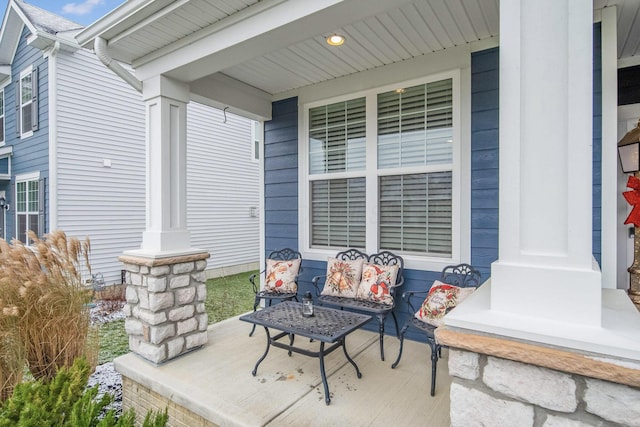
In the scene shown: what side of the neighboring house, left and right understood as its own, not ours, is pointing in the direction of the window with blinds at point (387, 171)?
left

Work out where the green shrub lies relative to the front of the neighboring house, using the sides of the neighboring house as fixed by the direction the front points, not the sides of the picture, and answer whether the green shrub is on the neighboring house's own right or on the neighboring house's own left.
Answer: on the neighboring house's own left

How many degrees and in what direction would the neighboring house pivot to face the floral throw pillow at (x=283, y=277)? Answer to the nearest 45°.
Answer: approximately 90° to its left

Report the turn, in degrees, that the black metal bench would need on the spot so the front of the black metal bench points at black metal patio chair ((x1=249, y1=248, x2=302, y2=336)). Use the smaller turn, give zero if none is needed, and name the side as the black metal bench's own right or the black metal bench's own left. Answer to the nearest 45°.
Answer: approximately 45° to the black metal bench's own right

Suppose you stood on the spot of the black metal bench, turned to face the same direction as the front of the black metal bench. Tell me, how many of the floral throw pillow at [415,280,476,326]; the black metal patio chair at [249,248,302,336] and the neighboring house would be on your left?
1

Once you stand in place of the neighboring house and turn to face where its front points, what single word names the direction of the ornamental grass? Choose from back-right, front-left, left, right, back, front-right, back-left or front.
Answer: front-left

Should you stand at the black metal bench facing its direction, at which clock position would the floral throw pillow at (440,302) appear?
The floral throw pillow is roughly at 9 o'clock from the black metal bench.

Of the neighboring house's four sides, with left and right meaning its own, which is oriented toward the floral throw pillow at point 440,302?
left

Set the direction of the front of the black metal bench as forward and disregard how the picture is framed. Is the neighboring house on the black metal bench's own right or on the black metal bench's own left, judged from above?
on the black metal bench's own right

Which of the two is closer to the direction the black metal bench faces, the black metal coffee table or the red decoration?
the black metal coffee table

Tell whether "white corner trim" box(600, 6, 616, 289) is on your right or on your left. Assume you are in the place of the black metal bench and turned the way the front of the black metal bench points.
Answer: on your left

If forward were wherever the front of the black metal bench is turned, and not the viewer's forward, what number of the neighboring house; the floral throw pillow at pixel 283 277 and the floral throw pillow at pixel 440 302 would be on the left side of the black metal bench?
1
